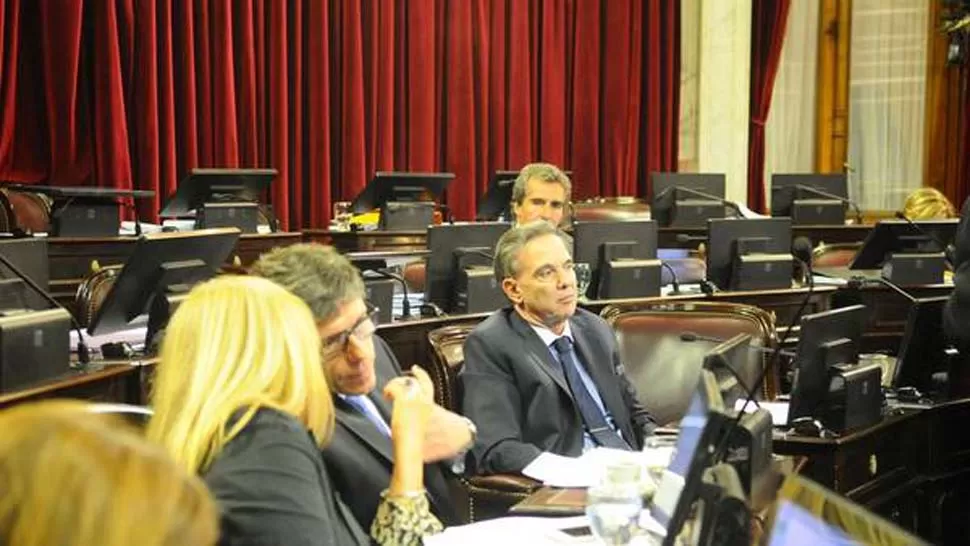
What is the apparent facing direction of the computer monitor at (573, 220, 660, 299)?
away from the camera

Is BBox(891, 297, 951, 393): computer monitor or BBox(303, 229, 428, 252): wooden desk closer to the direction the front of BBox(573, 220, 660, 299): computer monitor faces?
the wooden desk

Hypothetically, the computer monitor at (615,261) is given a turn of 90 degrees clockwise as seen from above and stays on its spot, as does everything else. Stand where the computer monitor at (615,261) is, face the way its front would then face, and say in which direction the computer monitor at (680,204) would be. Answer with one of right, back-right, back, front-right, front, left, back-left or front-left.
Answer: left

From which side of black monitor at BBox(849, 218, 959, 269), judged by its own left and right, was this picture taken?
back

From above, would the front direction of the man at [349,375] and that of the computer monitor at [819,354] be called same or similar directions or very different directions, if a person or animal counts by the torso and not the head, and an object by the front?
very different directions

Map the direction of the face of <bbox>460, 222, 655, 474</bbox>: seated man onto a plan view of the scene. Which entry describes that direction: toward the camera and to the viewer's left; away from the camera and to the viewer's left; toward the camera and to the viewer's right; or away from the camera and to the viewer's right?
toward the camera and to the viewer's right

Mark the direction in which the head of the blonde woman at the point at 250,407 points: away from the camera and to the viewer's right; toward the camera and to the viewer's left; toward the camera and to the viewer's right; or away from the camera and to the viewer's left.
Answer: away from the camera and to the viewer's right

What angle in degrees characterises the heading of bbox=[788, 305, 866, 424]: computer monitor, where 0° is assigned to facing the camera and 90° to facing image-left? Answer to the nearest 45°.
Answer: approximately 135°

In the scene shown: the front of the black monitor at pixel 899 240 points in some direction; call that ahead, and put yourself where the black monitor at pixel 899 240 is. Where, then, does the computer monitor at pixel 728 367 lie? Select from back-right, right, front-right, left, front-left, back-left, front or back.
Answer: back

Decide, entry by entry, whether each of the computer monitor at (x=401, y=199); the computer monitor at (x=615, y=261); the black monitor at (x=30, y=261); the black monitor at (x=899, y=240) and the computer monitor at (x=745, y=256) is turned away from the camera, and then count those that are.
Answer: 5

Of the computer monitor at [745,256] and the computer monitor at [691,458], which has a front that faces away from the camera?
the computer monitor at [745,256]

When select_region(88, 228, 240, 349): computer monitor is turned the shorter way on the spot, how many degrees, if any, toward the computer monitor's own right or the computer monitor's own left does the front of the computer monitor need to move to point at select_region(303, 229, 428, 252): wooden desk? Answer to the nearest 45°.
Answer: approximately 45° to the computer monitor's own right

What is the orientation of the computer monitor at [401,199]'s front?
away from the camera

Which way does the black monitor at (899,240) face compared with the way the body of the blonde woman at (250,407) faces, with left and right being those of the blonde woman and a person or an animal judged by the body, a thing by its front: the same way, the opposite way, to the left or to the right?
the same way
